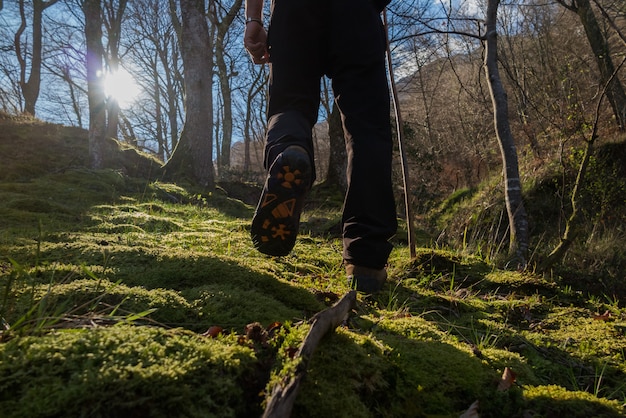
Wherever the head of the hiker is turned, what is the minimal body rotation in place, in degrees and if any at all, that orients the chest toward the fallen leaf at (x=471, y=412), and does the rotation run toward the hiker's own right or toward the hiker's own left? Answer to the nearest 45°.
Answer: approximately 180°

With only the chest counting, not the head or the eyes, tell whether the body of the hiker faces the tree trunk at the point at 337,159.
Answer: yes

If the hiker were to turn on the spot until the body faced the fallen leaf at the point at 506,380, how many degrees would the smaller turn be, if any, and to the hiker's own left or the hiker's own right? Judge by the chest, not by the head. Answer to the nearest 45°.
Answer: approximately 180°

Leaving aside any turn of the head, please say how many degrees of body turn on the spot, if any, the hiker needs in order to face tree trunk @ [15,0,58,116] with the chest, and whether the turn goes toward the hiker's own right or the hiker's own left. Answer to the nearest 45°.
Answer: approximately 45° to the hiker's own left

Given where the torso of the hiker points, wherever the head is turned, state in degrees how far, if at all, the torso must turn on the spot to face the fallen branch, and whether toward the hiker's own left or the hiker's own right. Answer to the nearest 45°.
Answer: approximately 180°

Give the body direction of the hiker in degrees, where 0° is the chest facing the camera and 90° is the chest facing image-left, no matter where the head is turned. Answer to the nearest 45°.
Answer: approximately 180°

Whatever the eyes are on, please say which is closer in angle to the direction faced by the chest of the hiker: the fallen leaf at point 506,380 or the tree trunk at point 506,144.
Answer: the tree trunk

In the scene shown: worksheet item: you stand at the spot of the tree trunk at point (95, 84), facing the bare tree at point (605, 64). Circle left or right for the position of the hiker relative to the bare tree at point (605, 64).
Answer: right

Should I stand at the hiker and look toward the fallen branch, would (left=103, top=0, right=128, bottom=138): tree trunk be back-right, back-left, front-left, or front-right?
back-right

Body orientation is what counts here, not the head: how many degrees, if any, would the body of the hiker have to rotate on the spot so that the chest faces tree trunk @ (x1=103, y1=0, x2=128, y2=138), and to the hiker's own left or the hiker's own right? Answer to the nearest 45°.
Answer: approximately 45° to the hiker's own left

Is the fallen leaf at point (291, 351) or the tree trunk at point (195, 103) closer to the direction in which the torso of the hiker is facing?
the tree trunk

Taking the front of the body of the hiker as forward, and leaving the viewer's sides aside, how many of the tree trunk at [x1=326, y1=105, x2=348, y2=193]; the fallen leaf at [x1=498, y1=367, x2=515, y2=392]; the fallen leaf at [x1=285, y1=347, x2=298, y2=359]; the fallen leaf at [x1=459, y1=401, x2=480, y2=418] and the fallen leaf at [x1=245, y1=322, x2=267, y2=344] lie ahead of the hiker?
1

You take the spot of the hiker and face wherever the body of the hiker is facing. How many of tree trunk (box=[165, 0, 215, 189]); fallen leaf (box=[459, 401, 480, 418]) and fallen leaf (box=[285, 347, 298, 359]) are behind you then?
2

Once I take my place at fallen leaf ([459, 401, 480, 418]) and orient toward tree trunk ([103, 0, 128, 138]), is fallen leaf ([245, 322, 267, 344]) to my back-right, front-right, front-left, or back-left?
front-left

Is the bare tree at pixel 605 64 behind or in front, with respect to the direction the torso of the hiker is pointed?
in front

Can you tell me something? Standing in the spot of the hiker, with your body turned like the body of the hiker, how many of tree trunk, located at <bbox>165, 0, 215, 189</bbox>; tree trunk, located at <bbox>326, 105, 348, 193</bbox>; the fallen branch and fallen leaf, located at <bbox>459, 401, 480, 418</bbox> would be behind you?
2

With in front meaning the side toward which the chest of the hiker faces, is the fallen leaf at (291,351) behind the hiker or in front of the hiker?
behind

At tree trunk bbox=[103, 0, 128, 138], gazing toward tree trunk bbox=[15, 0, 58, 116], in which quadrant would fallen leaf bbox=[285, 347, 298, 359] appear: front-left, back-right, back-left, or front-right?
back-left

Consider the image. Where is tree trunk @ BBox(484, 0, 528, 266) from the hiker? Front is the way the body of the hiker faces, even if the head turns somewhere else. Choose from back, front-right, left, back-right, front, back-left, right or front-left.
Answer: front-right
